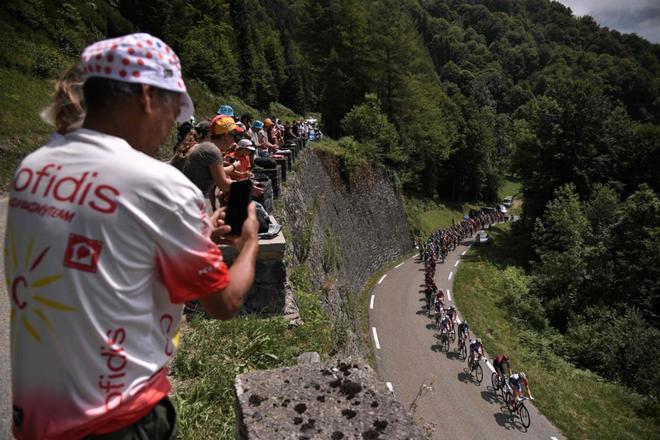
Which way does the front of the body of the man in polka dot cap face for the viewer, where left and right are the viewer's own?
facing away from the viewer and to the right of the viewer

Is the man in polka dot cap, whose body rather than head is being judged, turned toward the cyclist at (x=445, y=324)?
yes

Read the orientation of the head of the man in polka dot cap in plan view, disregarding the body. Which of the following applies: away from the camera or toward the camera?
away from the camera

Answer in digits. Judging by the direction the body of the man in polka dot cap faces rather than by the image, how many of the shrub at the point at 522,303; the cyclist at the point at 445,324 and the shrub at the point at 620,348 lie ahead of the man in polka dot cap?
3

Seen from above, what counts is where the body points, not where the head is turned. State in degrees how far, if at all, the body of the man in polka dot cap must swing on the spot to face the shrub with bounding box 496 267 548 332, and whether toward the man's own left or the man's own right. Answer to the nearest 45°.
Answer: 0° — they already face it
